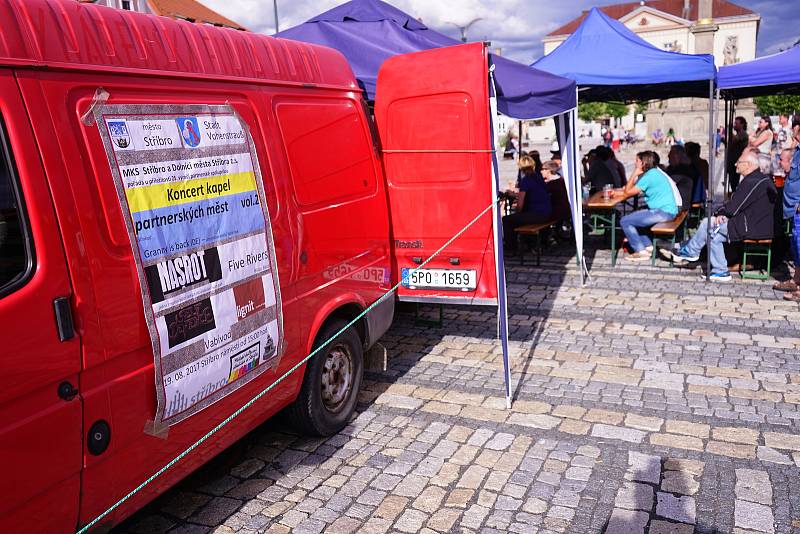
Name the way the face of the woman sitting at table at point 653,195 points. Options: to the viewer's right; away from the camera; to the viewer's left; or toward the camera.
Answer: to the viewer's left

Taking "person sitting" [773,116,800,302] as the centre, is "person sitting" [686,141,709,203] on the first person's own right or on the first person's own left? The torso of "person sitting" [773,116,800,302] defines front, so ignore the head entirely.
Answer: on the first person's own right

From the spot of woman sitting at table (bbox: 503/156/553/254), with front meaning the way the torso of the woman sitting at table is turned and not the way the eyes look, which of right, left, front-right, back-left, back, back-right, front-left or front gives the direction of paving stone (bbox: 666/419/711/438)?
left

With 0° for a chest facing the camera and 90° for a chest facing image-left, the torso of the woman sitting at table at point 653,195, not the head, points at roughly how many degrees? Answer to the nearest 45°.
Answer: approximately 90°

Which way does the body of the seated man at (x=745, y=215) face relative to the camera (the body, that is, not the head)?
to the viewer's left

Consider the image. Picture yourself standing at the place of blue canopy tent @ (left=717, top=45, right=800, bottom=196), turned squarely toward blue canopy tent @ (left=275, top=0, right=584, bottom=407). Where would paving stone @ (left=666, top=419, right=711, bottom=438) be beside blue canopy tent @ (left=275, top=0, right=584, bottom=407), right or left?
left

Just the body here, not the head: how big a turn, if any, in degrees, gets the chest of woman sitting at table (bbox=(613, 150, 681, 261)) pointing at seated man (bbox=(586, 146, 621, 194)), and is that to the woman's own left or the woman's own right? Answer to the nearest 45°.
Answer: approximately 45° to the woman's own right

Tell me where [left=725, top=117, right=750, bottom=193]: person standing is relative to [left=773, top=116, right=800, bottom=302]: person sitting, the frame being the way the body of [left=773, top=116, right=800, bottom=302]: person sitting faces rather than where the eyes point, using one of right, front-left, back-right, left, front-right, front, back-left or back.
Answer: right

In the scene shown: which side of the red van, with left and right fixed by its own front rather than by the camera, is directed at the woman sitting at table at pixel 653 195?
back

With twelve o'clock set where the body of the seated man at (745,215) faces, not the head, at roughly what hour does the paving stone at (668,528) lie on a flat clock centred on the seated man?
The paving stone is roughly at 9 o'clock from the seated man.

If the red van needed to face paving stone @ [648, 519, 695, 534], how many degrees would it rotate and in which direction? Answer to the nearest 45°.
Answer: approximately 135° to its left
